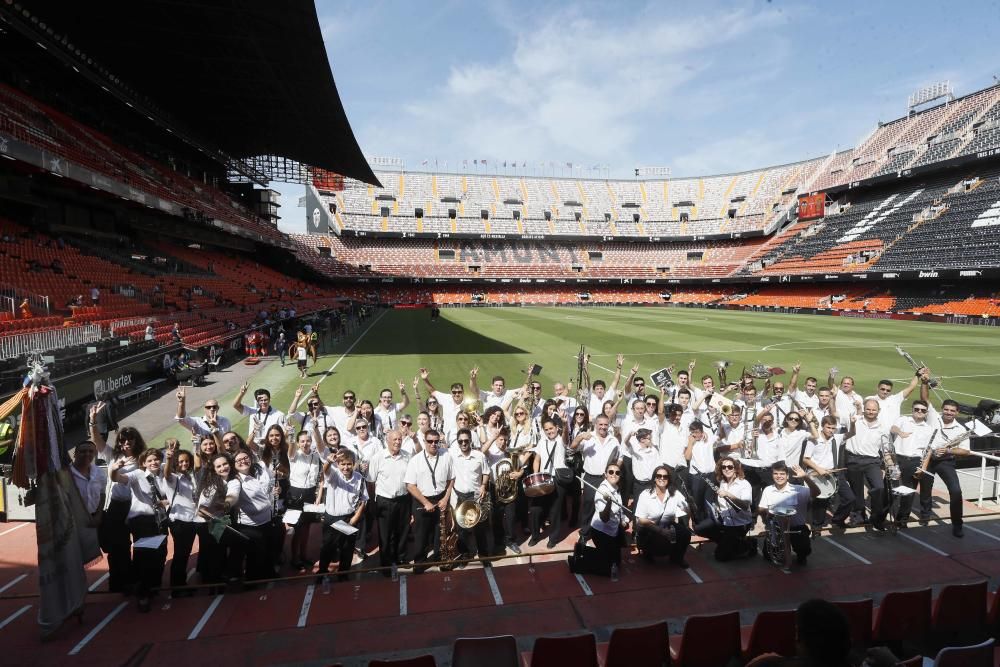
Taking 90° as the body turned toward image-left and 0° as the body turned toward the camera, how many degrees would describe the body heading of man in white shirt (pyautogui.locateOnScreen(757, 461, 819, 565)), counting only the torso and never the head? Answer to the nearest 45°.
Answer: approximately 0°

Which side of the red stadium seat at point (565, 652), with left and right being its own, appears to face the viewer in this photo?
back

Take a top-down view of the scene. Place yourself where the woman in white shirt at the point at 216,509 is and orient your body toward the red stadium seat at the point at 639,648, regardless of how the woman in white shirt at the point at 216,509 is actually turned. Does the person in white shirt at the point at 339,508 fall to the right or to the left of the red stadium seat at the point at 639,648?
left

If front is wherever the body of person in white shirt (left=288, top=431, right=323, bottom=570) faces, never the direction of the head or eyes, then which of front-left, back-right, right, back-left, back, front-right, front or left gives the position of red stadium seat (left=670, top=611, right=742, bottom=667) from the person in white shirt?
front-left

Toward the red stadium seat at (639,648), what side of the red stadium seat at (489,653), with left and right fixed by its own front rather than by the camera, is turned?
right

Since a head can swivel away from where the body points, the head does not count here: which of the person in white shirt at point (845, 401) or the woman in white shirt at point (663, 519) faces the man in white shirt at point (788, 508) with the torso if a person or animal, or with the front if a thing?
the person in white shirt

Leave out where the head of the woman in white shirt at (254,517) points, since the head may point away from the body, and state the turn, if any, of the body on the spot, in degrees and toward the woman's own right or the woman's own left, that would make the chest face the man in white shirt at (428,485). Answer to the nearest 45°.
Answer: approximately 90° to the woman's own left

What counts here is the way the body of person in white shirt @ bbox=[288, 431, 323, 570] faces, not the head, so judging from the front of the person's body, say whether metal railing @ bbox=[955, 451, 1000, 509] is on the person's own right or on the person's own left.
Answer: on the person's own left

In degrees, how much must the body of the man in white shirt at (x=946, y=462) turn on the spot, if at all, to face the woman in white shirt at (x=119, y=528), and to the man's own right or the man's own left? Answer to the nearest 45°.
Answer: approximately 45° to the man's own right

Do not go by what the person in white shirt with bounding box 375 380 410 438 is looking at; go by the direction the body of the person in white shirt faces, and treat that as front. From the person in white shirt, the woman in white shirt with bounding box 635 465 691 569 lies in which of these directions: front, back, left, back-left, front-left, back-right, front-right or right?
front-left

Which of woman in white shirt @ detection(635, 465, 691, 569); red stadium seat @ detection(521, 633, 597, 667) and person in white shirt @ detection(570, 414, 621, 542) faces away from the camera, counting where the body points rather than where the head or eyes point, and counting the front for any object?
the red stadium seat

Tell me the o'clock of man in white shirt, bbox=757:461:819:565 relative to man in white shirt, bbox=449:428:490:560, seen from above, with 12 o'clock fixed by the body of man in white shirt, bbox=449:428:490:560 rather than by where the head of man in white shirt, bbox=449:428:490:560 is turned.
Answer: man in white shirt, bbox=757:461:819:565 is roughly at 9 o'clock from man in white shirt, bbox=449:428:490:560.

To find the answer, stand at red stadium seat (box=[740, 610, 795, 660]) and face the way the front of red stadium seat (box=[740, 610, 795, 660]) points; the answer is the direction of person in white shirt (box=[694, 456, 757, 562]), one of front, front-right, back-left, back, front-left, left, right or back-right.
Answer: front-right

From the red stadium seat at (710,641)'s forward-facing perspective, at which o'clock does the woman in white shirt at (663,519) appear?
The woman in white shirt is roughly at 1 o'clock from the red stadium seat.
